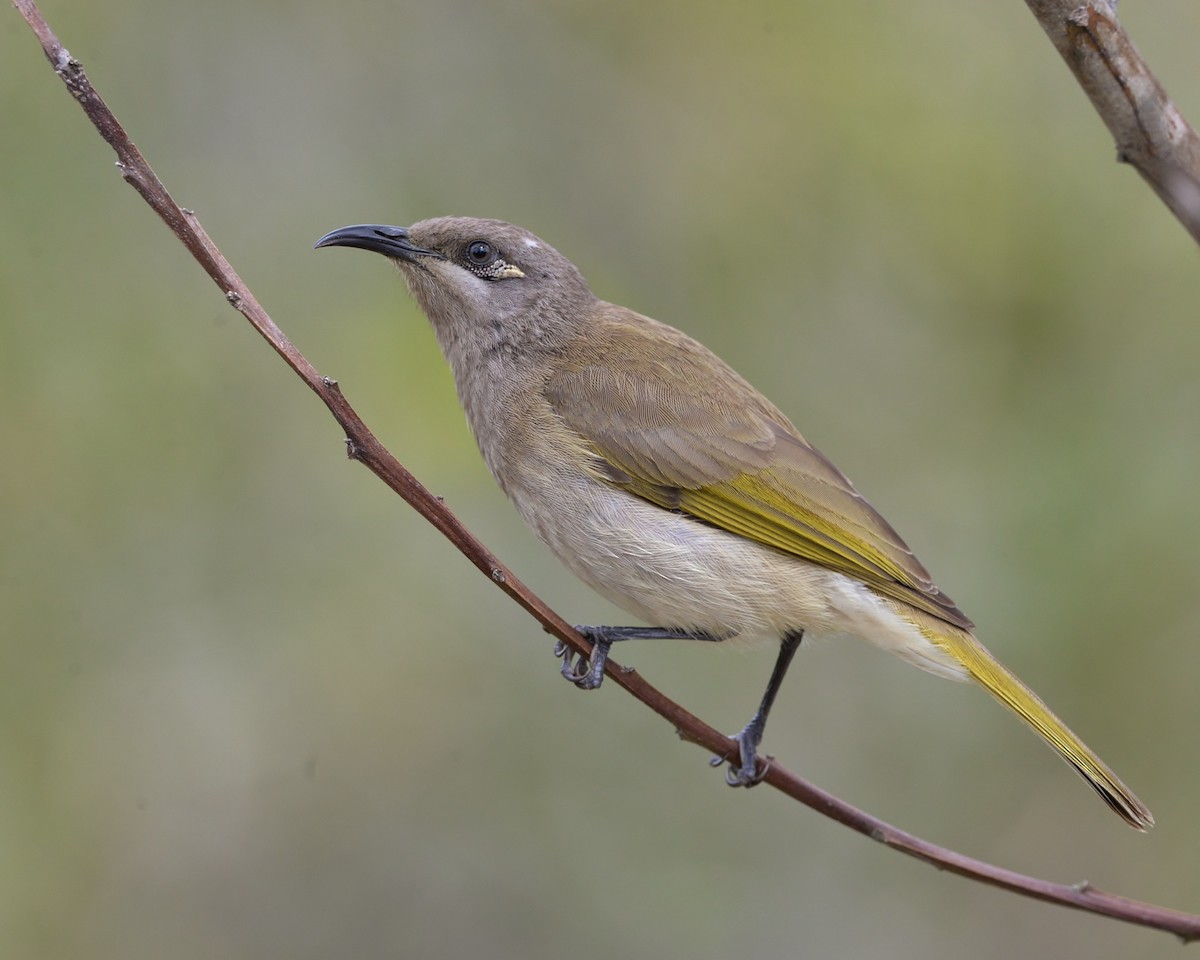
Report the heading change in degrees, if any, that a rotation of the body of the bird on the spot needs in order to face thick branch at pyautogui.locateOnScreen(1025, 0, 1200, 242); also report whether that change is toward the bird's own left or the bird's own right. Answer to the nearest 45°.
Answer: approximately 135° to the bird's own left

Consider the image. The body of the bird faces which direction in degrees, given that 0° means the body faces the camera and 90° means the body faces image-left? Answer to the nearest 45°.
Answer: approximately 90°
